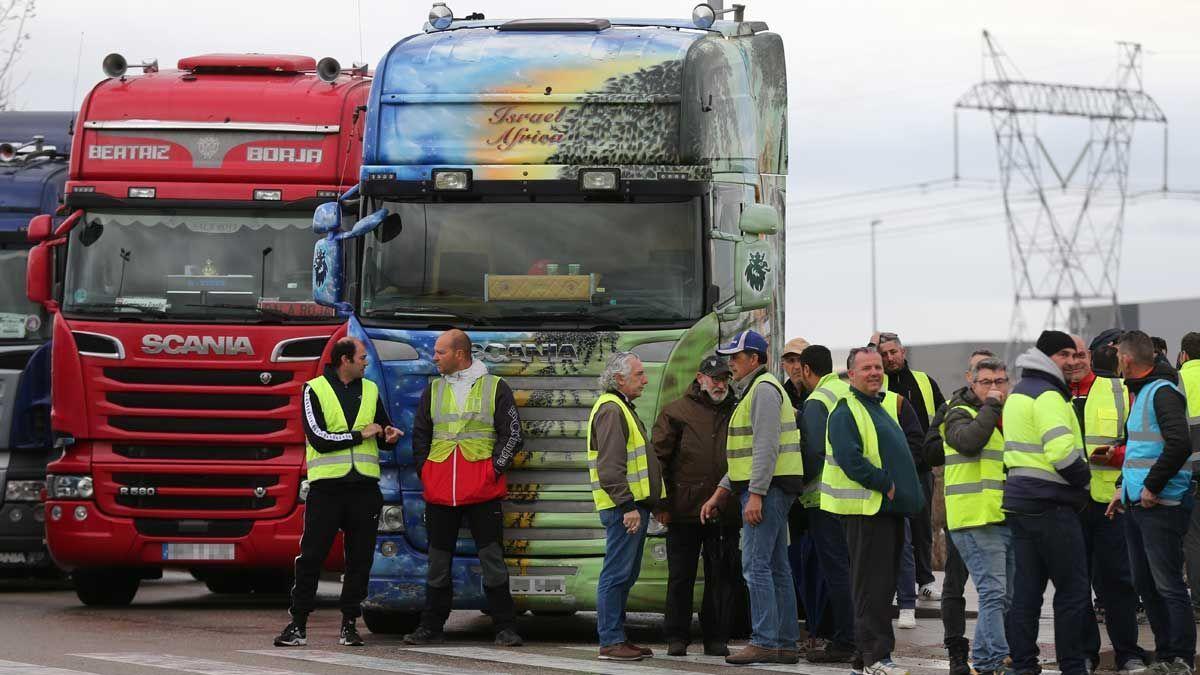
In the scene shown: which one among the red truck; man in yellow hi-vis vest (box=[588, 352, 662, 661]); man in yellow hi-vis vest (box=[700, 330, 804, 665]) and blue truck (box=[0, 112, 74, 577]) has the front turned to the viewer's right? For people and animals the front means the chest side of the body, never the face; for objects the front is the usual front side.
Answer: man in yellow hi-vis vest (box=[588, 352, 662, 661])

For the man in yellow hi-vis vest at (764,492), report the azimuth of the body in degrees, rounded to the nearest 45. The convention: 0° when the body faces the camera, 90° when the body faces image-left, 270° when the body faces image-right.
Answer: approximately 90°

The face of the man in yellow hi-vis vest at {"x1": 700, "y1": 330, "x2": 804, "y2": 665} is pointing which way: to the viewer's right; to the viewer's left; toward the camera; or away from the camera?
to the viewer's left

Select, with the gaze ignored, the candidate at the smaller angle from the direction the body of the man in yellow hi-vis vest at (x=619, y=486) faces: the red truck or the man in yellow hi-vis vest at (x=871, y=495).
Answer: the man in yellow hi-vis vest

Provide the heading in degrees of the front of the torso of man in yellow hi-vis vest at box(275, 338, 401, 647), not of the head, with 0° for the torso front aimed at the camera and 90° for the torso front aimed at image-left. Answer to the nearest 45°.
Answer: approximately 315°

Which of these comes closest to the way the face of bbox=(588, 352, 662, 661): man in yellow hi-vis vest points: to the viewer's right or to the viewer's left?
to the viewer's right

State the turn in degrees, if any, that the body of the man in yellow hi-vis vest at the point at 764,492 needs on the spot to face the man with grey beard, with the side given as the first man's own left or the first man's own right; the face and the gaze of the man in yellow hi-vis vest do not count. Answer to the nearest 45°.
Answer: approximately 45° to the first man's own right

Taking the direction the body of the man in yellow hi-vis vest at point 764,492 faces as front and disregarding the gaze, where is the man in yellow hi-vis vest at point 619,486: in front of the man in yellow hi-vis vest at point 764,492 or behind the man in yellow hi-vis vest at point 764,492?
in front

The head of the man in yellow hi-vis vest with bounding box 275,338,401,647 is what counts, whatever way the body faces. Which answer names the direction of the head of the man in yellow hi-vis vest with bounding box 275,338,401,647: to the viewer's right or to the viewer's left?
to the viewer's right
